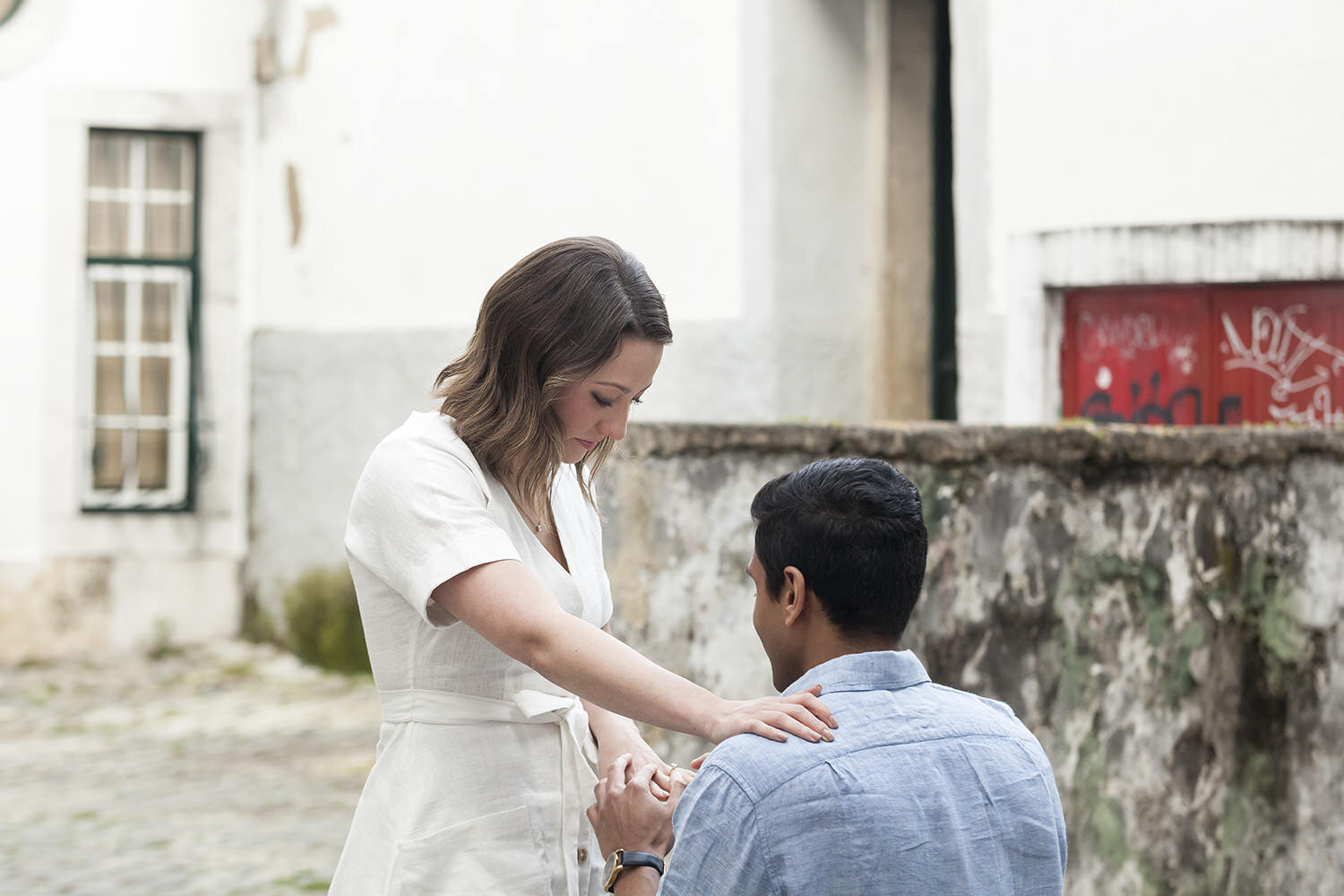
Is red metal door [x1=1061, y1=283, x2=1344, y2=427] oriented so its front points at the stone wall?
yes

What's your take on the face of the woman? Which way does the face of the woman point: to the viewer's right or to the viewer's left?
to the viewer's right

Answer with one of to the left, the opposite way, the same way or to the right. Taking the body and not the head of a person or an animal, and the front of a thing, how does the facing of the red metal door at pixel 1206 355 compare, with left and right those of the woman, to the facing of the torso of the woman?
to the right

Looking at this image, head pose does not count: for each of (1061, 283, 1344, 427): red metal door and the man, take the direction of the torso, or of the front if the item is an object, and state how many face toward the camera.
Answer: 1

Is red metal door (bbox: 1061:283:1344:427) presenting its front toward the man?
yes

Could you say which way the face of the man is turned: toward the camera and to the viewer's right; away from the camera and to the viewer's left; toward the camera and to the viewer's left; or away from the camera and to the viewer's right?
away from the camera and to the viewer's left

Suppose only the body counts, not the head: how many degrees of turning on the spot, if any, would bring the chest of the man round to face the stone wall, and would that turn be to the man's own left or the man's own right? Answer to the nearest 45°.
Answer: approximately 45° to the man's own right

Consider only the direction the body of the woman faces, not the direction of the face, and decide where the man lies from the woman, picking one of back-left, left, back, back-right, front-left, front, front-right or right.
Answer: front

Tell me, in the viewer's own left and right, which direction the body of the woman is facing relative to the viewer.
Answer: facing the viewer and to the right of the viewer

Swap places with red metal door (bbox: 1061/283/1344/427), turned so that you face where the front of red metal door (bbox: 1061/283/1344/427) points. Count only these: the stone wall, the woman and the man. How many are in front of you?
3

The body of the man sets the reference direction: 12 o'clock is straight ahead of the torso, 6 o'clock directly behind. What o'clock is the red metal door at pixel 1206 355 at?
The red metal door is roughly at 2 o'clock from the man.

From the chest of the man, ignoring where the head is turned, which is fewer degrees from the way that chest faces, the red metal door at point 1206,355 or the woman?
the woman

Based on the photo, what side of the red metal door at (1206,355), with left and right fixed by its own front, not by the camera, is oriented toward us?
front

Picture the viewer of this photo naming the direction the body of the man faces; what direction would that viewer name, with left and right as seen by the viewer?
facing away from the viewer and to the left of the viewer

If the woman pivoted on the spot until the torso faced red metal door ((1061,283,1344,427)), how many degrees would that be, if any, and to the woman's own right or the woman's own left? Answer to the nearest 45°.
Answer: approximately 90° to the woman's own left

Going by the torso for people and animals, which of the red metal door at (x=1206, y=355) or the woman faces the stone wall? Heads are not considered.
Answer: the red metal door

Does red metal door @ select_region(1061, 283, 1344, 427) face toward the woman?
yes

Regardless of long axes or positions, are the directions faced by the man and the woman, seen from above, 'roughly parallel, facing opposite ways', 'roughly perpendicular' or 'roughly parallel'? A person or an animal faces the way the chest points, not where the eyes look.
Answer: roughly parallel, facing opposite ways
